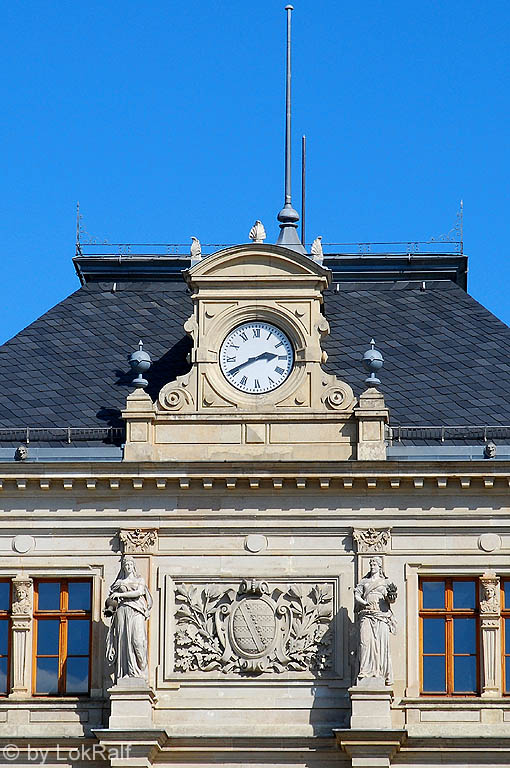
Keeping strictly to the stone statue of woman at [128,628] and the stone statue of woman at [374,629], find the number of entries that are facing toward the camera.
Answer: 2

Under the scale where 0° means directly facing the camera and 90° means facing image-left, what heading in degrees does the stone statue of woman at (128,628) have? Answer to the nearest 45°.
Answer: approximately 0°

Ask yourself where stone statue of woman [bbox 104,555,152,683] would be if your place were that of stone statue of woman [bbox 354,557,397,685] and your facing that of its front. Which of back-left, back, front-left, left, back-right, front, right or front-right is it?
right

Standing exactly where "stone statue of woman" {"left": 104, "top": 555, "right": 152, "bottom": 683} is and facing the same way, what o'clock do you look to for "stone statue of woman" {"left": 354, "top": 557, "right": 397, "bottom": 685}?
"stone statue of woman" {"left": 354, "top": 557, "right": 397, "bottom": 685} is roughly at 9 o'clock from "stone statue of woman" {"left": 104, "top": 555, "right": 152, "bottom": 683}.

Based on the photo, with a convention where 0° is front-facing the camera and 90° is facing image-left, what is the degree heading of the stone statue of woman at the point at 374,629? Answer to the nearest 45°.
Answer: approximately 0°
